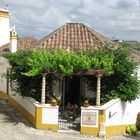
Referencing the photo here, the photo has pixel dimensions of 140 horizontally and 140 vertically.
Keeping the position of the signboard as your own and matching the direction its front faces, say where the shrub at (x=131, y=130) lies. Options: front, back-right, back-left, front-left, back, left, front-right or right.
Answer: back-left

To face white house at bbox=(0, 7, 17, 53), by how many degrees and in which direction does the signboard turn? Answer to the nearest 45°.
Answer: approximately 135° to its right

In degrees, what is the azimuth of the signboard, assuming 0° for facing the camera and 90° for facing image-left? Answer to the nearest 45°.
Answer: approximately 0°
